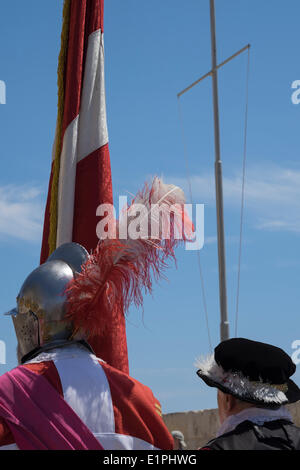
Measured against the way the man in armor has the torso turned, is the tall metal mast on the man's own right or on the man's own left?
on the man's own right

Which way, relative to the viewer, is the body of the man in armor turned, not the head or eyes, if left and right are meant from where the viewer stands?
facing away from the viewer and to the left of the viewer

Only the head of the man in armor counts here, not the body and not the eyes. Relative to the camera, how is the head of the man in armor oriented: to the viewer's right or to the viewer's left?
to the viewer's left

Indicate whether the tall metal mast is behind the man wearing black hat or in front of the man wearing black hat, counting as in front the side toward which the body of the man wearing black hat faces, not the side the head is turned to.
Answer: in front

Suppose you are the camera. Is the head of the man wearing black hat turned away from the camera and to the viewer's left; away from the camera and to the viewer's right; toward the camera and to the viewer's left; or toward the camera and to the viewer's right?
away from the camera and to the viewer's left

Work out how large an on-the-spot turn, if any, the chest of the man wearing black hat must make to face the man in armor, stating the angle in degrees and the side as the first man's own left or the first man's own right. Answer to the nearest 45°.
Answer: approximately 45° to the first man's own left

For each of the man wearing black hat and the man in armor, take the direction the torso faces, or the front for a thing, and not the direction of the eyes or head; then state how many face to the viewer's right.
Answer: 0

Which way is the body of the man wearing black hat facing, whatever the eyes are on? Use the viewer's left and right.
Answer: facing away from the viewer and to the left of the viewer

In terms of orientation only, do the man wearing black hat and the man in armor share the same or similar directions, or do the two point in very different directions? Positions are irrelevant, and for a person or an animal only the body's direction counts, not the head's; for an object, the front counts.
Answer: same or similar directions
